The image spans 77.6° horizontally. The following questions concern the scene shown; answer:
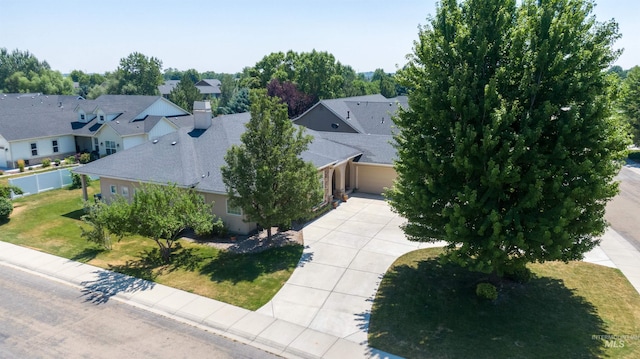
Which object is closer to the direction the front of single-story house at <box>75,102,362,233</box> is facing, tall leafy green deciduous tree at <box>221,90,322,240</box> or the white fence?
the tall leafy green deciduous tree

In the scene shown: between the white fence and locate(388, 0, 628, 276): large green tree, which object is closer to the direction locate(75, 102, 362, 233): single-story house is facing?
the large green tree

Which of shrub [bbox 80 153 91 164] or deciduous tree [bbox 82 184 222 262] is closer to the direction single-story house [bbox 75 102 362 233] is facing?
the deciduous tree

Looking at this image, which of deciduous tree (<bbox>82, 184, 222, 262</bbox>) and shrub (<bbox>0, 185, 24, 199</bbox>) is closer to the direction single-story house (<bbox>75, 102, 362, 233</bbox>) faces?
the deciduous tree

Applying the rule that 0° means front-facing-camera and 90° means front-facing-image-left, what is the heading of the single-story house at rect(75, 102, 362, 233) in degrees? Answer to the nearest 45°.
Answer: approximately 315°

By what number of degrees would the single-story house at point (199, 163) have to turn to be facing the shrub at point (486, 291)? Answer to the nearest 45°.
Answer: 0° — it already faces it

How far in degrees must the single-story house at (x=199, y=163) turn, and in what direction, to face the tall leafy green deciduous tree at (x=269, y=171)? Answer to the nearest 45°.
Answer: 0° — it already faces it
